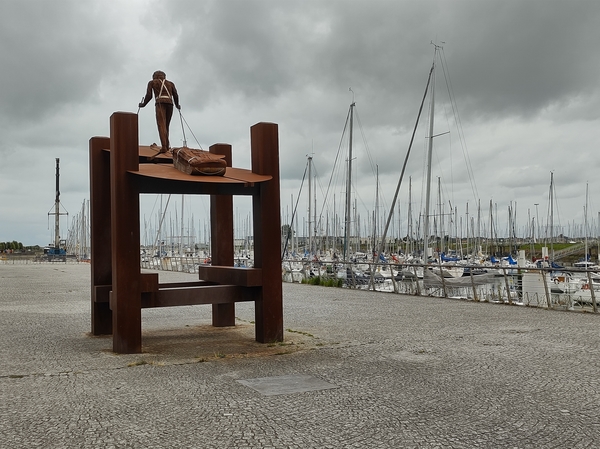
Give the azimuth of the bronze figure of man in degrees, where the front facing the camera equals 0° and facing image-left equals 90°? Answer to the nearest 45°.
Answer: approximately 180°
